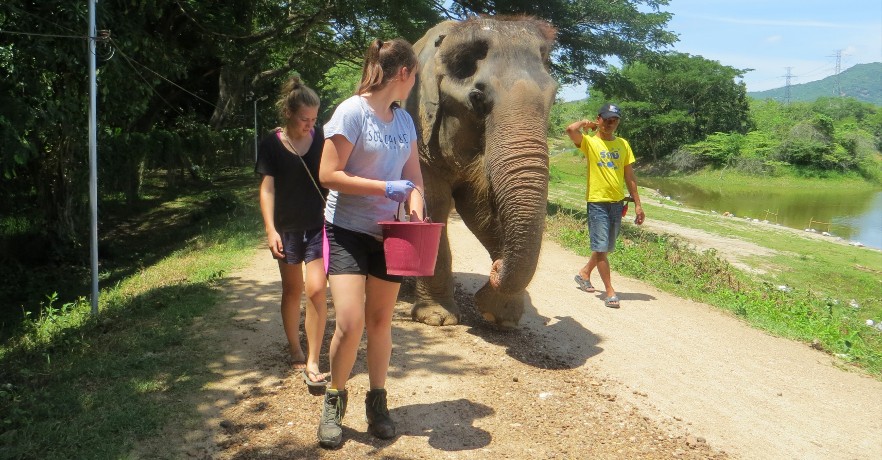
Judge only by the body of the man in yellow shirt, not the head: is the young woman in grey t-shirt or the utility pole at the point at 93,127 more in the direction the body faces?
the young woman in grey t-shirt

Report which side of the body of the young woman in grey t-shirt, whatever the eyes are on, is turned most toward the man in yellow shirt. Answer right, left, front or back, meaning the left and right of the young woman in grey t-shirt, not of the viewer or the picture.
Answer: left

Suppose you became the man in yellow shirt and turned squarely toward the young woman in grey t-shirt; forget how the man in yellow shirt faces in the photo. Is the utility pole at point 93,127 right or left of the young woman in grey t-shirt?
right

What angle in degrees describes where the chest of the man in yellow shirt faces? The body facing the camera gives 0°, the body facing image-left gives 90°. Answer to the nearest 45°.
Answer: approximately 0°

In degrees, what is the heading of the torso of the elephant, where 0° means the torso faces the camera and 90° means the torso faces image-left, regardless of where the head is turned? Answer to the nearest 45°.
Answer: approximately 315°

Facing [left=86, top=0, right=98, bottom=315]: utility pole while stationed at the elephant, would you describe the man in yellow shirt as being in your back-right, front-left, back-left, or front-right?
back-right

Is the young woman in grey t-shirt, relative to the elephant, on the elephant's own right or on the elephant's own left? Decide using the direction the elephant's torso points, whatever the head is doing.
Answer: on the elephant's own right

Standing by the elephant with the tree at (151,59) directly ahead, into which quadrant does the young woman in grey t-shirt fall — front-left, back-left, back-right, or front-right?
back-left

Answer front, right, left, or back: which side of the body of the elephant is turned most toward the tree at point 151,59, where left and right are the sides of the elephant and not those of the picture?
back
